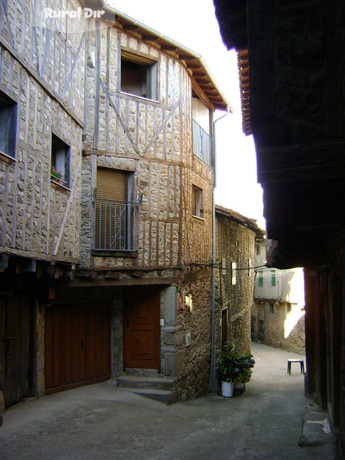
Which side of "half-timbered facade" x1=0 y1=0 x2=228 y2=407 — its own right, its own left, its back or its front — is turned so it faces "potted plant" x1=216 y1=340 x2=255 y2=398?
left

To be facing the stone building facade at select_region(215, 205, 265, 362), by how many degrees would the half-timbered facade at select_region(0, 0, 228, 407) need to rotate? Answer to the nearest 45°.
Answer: approximately 90° to its left

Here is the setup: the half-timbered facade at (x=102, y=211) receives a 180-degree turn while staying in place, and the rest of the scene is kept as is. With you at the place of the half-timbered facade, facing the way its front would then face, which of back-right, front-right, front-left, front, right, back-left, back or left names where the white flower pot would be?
right

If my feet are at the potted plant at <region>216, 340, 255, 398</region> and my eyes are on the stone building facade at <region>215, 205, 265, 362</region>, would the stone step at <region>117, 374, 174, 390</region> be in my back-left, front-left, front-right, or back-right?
back-left
